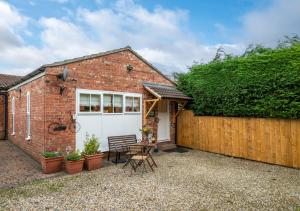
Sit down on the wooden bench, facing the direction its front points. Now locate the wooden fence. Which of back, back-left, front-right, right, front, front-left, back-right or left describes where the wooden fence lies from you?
front-left

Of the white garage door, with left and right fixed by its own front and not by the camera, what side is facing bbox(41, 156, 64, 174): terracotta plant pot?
right

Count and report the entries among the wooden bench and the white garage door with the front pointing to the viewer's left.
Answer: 0

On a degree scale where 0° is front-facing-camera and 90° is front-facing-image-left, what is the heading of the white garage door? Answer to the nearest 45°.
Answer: approximately 315°

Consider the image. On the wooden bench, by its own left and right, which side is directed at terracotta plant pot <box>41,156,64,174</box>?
right

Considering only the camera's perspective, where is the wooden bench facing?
facing the viewer and to the right of the viewer

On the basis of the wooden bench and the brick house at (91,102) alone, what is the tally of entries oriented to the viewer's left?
0

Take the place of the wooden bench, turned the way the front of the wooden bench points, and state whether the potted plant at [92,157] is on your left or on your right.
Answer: on your right
